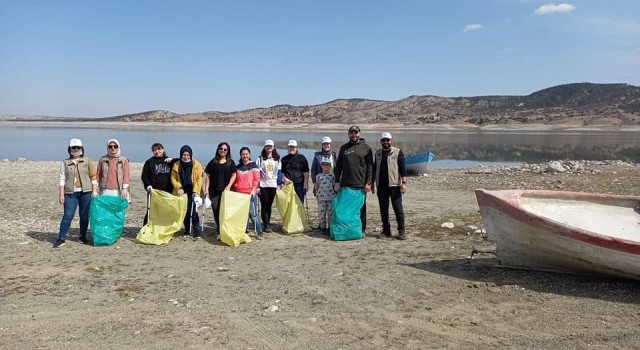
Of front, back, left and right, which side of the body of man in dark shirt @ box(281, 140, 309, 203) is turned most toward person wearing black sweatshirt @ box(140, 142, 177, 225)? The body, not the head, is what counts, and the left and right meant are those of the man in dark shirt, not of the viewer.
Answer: right

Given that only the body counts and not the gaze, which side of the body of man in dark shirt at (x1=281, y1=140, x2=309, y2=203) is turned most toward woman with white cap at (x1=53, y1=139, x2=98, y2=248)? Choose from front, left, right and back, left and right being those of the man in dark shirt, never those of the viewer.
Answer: right

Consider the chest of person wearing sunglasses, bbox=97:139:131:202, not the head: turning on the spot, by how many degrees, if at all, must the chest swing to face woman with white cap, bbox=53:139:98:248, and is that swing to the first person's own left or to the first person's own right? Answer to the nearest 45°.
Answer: approximately 90° to the first person's own right

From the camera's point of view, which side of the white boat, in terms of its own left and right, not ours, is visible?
left

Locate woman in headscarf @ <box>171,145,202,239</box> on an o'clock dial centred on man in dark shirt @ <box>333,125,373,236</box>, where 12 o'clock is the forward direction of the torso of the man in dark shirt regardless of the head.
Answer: The woman in headscarf is roughly at 3 o'clock from the man in dark shirt.

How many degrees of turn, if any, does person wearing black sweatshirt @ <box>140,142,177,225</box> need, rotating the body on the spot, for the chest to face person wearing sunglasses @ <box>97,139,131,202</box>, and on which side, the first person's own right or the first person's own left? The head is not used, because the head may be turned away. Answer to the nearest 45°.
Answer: approximately 90° to the first person's own right

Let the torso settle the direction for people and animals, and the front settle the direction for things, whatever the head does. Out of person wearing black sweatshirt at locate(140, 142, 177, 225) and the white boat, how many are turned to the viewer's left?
1

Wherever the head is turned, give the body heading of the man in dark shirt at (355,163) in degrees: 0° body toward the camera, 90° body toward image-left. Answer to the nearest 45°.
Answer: approximately 0°

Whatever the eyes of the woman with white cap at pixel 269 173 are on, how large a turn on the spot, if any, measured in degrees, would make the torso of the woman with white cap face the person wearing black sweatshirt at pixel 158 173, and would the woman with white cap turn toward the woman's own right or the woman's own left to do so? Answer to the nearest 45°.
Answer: approximately 90° to the woman's own right

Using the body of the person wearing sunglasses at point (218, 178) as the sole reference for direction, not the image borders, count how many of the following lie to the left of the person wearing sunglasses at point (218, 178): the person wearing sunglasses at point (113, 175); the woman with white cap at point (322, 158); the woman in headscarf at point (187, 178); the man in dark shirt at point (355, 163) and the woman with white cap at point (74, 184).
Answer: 2

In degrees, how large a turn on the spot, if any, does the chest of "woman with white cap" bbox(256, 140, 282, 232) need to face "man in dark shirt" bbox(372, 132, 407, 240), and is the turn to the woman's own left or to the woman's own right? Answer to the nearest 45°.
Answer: approximately 45° to the woman's own left

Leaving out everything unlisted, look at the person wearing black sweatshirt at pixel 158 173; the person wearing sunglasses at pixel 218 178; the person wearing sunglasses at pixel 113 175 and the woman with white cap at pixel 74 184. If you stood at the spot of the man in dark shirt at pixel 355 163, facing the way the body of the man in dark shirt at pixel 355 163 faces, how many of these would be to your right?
4

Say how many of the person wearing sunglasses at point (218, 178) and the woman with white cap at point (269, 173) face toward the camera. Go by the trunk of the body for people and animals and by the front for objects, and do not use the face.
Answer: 2
